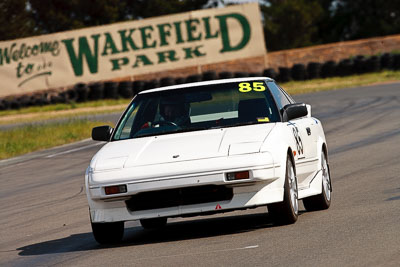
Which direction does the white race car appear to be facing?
toward the camera
